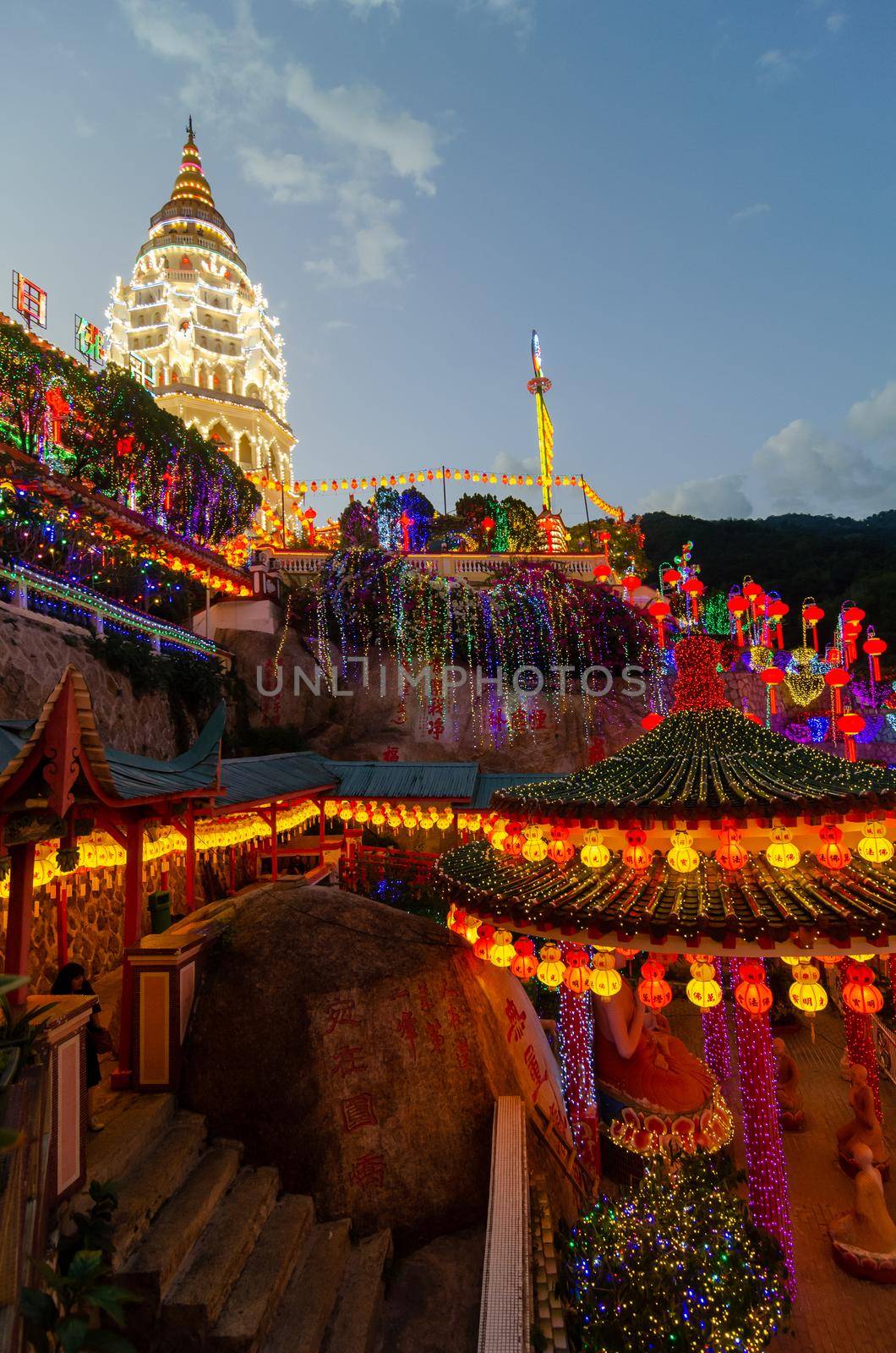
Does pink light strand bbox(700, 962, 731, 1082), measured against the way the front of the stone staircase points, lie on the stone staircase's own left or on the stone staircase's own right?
on the stone staircase's own left

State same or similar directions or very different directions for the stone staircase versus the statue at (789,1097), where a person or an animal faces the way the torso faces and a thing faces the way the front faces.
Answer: very different directions

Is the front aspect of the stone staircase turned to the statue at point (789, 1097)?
no

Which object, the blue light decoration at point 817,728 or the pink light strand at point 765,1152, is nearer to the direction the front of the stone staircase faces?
the pink light strand

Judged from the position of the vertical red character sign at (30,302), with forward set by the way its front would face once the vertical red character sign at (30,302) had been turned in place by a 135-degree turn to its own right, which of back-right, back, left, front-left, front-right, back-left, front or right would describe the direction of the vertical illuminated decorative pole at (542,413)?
back

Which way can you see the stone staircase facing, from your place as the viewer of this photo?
facing the viewer and to the right of the viewer

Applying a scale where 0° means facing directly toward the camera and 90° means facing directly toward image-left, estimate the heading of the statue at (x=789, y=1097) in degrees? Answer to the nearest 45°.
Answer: approximately 90°

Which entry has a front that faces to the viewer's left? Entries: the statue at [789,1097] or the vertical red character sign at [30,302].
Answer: the statue

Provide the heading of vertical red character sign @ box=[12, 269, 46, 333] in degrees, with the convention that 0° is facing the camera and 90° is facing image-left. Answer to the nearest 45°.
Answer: approximately 315°

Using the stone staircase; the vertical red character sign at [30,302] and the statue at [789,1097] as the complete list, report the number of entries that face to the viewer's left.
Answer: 1

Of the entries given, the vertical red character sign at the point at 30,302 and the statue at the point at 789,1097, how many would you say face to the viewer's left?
1

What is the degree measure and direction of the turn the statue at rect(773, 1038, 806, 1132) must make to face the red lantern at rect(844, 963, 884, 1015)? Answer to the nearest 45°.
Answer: approximately 90° to its left
